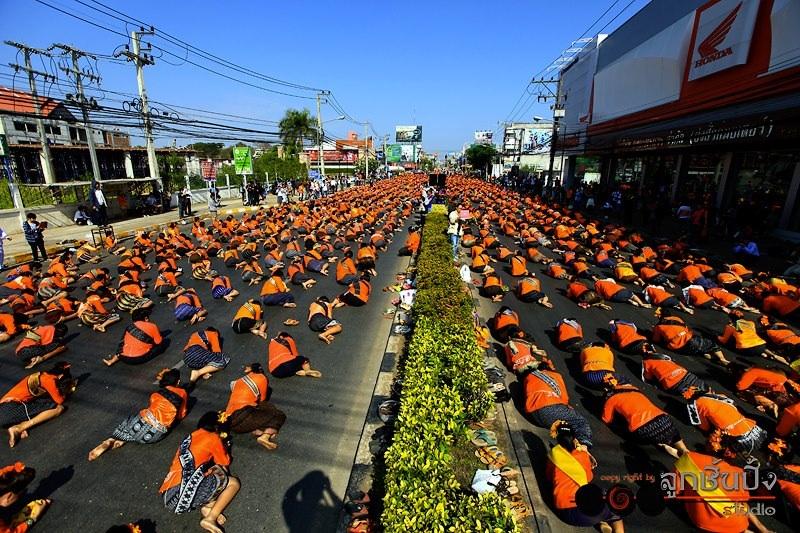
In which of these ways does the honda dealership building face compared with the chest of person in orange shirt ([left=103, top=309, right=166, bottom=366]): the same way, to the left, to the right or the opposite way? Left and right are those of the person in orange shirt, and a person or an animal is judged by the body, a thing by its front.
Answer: to the left

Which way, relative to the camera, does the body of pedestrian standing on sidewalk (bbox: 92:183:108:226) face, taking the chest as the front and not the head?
to the viewer's right

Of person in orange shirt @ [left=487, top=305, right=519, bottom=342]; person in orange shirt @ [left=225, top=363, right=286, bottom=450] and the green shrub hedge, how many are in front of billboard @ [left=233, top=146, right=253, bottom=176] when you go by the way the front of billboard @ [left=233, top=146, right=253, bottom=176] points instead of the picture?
3

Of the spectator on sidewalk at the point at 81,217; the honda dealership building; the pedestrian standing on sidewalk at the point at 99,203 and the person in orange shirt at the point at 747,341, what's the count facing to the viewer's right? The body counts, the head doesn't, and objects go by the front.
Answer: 2

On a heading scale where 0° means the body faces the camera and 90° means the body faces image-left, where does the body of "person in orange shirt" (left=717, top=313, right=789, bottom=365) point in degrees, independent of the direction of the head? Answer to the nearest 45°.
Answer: approximately 135°

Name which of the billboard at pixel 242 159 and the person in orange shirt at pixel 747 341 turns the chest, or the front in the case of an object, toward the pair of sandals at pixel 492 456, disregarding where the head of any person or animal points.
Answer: the billboard

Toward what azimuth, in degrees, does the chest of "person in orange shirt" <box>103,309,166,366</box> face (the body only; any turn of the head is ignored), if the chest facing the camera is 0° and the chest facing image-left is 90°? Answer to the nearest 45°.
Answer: approximately 225°

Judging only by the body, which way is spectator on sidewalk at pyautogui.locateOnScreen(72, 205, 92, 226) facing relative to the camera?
to the viewer's right

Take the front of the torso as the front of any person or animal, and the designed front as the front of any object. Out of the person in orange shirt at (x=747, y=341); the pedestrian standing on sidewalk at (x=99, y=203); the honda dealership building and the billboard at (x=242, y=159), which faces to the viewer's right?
the pedestrian standing on sidewalk

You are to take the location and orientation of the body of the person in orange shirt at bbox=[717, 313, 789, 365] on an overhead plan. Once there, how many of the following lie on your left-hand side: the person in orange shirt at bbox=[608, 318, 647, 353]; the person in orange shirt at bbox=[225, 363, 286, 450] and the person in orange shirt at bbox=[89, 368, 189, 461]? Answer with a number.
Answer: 3

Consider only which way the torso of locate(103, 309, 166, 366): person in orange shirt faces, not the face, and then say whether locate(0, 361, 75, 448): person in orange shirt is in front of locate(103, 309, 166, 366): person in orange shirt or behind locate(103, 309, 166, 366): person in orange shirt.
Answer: behind

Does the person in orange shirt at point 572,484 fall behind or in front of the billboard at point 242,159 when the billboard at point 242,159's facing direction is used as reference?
in front

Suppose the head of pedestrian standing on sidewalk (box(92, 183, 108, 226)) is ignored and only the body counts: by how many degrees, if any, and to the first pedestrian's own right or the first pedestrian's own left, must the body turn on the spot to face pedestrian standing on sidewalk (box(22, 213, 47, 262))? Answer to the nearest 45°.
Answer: approximately 90° to the first pedestrian's own right

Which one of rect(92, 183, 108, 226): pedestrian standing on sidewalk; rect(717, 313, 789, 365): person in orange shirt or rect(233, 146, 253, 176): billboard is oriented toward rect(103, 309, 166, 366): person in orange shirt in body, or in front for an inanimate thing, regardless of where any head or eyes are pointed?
the billboard

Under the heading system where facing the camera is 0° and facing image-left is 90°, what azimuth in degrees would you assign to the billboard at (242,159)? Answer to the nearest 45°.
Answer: approximately 0°

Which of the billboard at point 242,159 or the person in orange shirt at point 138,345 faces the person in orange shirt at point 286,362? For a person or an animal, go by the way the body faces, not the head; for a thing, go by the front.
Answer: the billboard
